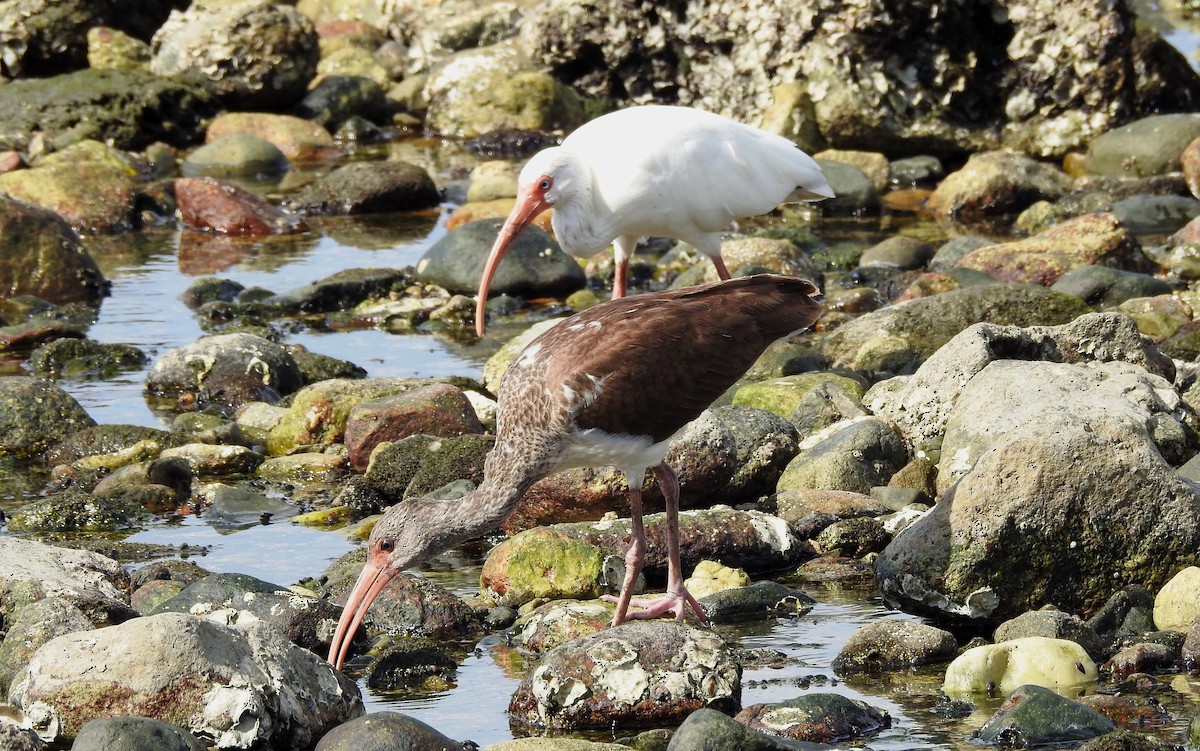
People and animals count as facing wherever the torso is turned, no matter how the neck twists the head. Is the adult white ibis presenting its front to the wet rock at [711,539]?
no

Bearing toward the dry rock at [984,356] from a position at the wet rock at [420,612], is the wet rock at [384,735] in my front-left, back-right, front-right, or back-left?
back-right

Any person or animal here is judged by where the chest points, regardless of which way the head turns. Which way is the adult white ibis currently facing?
to the viewer's left

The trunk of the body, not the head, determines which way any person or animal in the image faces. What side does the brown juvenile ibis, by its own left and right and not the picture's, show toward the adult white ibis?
right

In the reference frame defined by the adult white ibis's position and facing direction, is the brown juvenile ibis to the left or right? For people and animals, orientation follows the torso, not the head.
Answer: on its left

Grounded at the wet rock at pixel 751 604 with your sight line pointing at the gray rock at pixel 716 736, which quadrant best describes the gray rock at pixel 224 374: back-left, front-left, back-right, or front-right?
back-right

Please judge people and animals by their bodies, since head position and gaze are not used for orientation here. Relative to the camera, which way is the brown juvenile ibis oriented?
to the viewer's left

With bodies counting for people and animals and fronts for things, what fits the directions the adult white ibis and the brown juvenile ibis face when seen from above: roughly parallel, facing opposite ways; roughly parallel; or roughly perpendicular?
roughly parallel

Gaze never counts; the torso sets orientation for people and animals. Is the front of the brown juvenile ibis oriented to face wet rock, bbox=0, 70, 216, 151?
no

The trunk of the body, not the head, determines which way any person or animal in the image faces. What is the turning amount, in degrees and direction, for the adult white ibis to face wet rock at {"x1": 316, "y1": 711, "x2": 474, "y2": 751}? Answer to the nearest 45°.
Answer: approximately 90° to its left

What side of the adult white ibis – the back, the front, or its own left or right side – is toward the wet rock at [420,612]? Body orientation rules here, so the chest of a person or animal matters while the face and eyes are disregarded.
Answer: left

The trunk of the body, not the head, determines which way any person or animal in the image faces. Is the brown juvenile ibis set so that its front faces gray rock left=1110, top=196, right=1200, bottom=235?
no

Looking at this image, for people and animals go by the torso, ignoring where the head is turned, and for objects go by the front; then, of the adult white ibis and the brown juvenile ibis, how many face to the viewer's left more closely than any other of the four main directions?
2

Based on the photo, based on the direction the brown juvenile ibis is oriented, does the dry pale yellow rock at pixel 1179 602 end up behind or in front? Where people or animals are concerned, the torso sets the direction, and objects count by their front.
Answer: behind

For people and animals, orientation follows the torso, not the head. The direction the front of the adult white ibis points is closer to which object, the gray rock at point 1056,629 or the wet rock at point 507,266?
the wet rock
